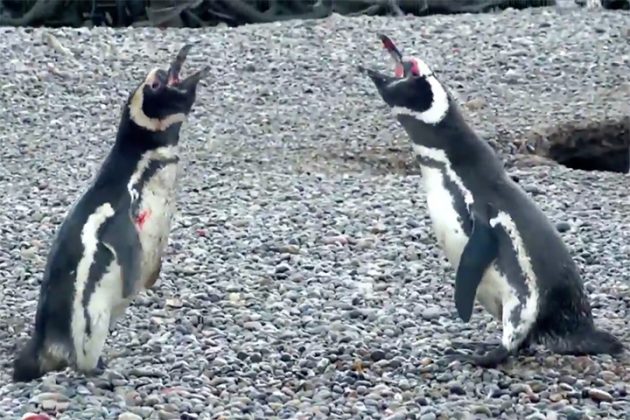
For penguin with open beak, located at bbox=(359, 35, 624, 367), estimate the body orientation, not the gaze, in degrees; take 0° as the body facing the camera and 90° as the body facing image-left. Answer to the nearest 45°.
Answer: approximately 90°

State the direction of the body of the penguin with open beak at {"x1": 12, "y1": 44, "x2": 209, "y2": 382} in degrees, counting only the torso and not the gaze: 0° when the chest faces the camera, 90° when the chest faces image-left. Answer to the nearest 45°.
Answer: approximately 270°

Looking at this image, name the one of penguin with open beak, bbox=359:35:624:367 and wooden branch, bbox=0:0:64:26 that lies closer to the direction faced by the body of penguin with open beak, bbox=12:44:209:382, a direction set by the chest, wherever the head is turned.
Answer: the penguin with open beak

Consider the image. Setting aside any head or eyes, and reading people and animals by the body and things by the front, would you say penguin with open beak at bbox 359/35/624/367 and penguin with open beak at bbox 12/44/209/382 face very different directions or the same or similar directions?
very different directions

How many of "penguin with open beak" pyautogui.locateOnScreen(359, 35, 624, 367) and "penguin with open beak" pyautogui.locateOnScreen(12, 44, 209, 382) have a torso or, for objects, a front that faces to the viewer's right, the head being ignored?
1
